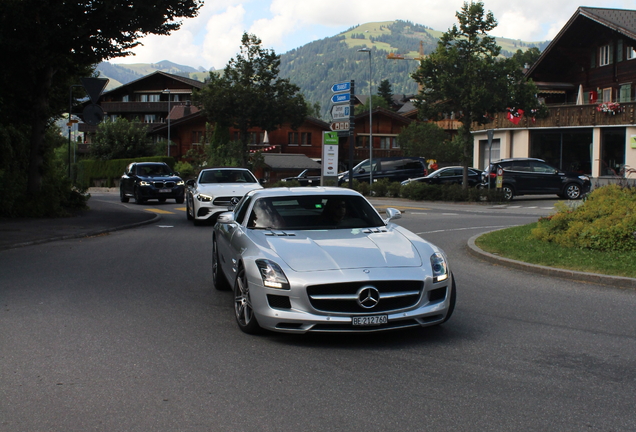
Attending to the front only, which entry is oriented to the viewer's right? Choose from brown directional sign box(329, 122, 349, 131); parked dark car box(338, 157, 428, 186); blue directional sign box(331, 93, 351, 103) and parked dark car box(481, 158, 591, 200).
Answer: parked dark car box(481, 158, 591, 200)

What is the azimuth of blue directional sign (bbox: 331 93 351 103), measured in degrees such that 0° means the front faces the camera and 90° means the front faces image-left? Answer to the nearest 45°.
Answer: approximately 0°

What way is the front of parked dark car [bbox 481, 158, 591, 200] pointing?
to the viewer's right

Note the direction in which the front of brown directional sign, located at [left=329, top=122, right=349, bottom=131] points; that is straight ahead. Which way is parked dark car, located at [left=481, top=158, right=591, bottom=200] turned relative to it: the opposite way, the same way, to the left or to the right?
to the left

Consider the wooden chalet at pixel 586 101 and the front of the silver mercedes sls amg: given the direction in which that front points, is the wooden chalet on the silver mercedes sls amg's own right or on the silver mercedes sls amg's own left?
on the silver mercedes sls amg's own left

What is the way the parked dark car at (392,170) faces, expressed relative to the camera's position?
facing to the left of the viewer

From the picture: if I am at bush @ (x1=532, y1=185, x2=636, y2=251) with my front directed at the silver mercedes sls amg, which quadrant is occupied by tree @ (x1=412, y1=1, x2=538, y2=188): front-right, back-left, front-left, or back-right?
back-right

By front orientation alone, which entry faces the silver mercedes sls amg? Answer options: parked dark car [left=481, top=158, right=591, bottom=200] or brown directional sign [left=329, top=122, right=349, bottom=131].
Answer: the brown directional sign

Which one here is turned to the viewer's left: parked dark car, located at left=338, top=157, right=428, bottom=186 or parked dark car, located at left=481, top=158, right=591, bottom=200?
parked dark car, located at left=338, top=157, right=428, bottom=186
